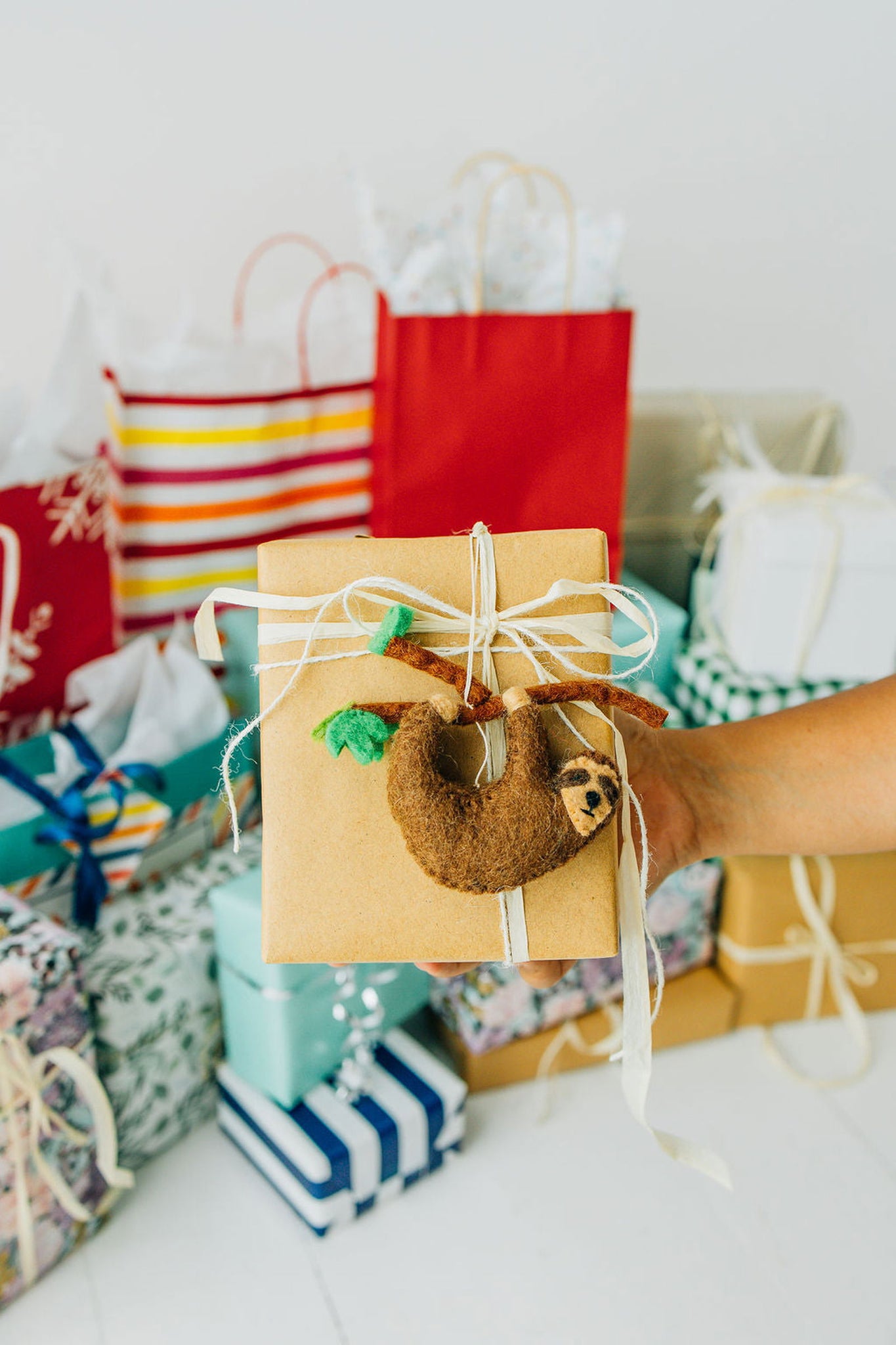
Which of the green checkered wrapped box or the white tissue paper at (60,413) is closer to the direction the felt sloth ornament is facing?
the green checkered wrapped box

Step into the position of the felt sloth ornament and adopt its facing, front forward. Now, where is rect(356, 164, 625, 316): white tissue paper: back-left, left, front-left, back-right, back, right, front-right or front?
left

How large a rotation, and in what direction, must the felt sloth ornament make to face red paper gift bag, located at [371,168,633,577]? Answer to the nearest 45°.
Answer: approximately 90° to its left

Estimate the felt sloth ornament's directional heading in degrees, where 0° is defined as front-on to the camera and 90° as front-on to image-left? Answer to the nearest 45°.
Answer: approximately 270°

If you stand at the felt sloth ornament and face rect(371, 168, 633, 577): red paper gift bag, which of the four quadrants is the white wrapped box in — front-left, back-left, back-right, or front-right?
front-right

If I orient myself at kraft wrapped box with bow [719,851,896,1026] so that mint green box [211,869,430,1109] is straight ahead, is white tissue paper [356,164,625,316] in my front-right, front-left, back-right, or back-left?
front-right

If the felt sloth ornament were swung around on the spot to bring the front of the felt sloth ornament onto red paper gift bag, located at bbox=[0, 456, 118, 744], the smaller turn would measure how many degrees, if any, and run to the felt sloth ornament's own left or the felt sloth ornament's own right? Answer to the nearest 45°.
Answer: approximately 135° to the felt sloth ornament's own left

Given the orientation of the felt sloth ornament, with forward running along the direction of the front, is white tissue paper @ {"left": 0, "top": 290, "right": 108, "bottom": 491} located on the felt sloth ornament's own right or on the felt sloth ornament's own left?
on the felt sloth ornament's own left

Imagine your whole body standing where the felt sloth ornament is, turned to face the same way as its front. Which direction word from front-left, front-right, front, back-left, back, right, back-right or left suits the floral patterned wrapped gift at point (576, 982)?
left
